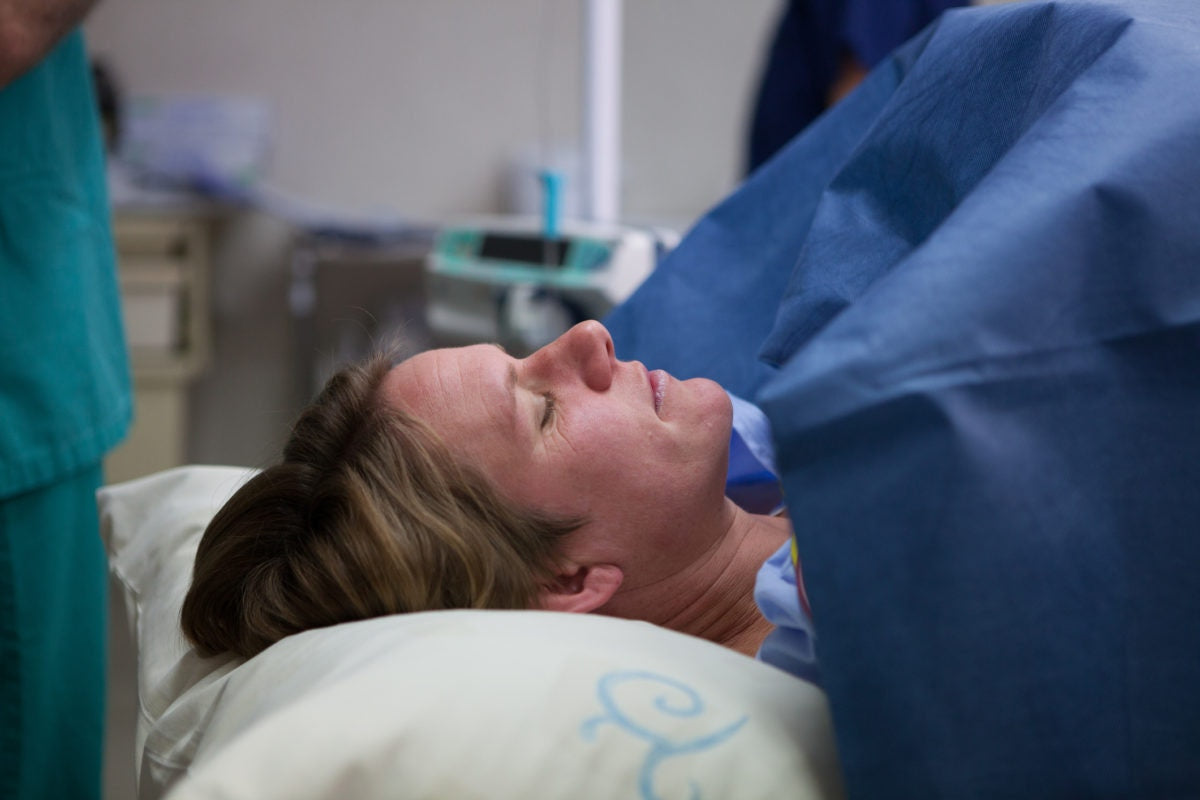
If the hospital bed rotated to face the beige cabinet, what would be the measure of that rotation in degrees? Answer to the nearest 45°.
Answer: approximately 135° to its left

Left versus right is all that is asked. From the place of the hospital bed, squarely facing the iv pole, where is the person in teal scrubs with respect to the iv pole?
left

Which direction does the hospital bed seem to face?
to the viewer's right

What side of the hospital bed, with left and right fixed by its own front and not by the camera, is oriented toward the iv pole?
left
